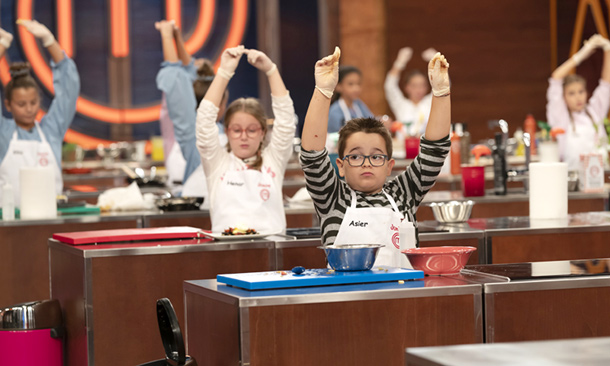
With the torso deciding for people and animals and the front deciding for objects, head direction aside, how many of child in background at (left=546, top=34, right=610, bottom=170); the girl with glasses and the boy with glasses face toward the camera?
3

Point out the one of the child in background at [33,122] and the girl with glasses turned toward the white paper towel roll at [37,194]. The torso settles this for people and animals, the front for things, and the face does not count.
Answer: the child in background

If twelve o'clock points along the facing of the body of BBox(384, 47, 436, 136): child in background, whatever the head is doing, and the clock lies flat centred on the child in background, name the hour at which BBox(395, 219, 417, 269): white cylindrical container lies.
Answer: The white cylindrical container is roughly at 12 o'clock from the child in background.

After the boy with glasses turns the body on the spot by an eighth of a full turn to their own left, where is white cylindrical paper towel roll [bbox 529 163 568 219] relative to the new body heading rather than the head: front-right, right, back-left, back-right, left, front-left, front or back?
left

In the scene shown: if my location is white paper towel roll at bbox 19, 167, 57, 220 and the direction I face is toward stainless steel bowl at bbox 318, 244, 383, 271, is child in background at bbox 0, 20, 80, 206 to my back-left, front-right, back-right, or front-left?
back-left
